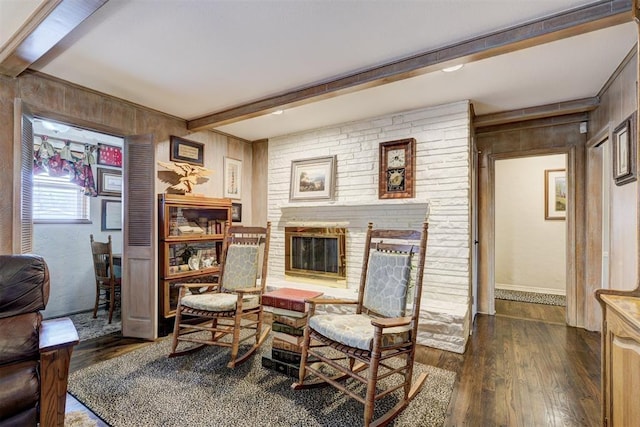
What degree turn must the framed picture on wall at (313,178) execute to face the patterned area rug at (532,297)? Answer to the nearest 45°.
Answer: approximately 135° to its left

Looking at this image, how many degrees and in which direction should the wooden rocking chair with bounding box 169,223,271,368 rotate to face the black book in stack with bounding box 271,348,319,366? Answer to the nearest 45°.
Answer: approximately 90° to its left

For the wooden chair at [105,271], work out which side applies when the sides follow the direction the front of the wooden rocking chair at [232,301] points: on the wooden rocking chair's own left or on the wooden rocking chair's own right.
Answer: on the wooden rocking chair's own right

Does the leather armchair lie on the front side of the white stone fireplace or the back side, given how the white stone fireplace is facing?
on the front side

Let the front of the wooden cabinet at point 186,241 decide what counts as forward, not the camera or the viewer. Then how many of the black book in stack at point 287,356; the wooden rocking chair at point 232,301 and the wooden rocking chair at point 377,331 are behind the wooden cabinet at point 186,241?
0

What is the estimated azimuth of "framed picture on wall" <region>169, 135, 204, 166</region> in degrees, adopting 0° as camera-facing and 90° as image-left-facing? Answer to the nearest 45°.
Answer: approximately 315°

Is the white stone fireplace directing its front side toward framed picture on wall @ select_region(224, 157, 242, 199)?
no

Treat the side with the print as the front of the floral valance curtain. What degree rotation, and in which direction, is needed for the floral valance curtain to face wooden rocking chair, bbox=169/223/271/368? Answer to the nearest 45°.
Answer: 0° — it already faces it

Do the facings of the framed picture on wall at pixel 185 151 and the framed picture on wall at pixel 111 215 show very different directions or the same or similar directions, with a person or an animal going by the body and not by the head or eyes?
same or similar directions

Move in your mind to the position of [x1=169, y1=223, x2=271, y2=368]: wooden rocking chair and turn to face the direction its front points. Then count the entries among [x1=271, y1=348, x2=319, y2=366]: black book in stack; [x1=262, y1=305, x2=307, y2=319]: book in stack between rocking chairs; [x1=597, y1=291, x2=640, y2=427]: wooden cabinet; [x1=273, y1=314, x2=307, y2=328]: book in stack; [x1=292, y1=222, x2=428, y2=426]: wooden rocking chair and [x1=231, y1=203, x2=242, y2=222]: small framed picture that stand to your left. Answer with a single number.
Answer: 5

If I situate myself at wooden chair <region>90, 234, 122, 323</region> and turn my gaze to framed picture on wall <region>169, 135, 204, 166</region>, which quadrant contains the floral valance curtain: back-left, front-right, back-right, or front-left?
back-left

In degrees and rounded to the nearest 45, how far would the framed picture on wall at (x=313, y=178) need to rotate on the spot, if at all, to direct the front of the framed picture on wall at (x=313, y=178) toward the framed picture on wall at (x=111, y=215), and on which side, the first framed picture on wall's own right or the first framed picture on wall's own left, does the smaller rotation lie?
approximately 45° to the first framed picture on wall's own right

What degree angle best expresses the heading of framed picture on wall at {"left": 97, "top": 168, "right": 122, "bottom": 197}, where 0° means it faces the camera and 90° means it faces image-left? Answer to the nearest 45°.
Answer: approximately 315°

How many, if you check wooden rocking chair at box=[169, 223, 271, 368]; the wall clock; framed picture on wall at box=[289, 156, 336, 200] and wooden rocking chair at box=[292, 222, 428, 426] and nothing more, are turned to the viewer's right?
0
